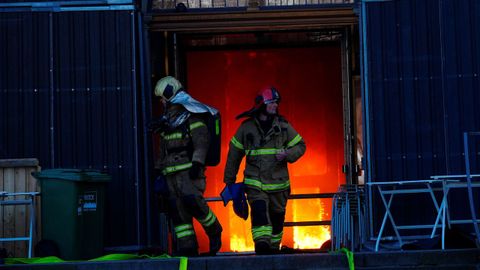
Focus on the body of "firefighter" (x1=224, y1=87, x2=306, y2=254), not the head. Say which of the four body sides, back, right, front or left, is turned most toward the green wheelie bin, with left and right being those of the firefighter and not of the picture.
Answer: right

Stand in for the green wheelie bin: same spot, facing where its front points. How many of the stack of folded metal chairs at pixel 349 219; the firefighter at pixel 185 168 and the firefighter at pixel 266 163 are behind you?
0

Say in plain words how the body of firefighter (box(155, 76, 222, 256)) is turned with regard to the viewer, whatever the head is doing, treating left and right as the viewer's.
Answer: facing the viewer and to the left of the viewer

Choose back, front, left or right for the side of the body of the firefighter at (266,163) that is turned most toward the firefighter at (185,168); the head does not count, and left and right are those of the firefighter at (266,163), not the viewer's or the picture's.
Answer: right

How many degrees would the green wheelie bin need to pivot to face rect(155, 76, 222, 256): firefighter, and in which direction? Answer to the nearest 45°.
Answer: approximately 45° to its left

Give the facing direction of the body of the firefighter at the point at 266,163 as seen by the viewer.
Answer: toward the camera

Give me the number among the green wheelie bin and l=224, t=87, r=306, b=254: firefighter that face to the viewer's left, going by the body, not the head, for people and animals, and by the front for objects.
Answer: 0

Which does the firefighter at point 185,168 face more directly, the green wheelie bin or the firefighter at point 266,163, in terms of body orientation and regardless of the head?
the green wheelie bin

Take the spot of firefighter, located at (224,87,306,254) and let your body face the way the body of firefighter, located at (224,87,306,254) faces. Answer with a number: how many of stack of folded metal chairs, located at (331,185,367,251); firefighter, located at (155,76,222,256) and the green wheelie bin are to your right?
2

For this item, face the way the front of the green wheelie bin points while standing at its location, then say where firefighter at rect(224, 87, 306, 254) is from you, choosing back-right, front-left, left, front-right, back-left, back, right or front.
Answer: front-left

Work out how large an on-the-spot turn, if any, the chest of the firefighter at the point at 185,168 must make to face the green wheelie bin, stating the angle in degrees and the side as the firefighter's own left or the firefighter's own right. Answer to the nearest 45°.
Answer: approximately 45° to the firefighter's own right
